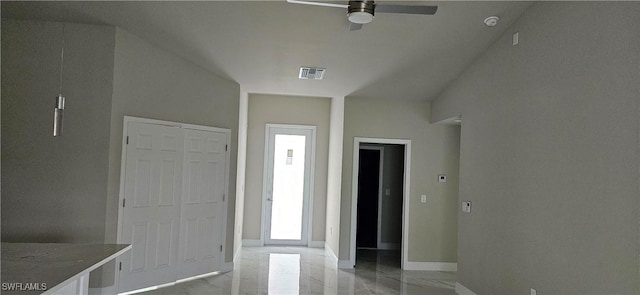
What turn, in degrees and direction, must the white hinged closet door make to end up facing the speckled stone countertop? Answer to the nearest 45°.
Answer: approximately 45° to its right

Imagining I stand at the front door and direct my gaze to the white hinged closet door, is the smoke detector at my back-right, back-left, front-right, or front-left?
front-left

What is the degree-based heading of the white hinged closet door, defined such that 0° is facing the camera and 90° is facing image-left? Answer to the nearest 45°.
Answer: approximately 315°

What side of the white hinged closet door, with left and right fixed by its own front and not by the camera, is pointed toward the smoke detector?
front

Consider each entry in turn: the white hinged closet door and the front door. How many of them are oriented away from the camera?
0

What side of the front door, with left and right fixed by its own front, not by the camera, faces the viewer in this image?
front

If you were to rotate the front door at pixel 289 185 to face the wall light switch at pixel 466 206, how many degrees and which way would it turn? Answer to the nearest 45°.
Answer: approximately 45° to its left
